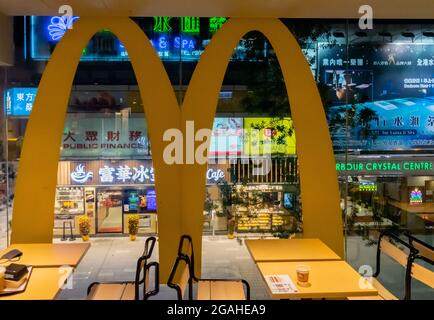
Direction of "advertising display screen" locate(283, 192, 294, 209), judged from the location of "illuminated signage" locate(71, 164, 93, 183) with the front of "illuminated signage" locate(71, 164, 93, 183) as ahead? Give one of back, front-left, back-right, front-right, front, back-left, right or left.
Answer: front-left

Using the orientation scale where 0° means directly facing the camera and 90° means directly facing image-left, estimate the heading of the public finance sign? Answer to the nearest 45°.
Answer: approximately 0°

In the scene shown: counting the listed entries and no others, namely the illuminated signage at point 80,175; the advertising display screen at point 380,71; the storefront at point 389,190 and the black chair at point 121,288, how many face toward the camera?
3

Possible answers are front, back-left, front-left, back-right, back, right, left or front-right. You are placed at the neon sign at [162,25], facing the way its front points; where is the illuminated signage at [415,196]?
left

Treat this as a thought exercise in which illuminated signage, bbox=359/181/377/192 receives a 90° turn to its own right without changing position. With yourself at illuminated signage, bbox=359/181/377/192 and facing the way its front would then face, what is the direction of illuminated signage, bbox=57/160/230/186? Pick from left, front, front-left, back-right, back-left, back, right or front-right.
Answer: front

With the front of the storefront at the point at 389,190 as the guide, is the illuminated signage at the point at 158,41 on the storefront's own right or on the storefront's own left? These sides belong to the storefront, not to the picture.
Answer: on the storefront's own right

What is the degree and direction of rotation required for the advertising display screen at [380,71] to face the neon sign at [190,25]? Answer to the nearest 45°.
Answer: approximately 45° to its right

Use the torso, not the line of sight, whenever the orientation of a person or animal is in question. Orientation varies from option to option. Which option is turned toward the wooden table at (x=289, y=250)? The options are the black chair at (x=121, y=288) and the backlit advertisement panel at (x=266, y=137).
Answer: the backlit advertisement panel

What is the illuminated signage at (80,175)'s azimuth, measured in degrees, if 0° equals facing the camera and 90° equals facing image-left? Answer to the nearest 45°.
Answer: approximately 0°

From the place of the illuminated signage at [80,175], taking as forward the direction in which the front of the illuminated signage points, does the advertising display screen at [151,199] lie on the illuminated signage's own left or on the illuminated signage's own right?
on the illuminated signage's own left
